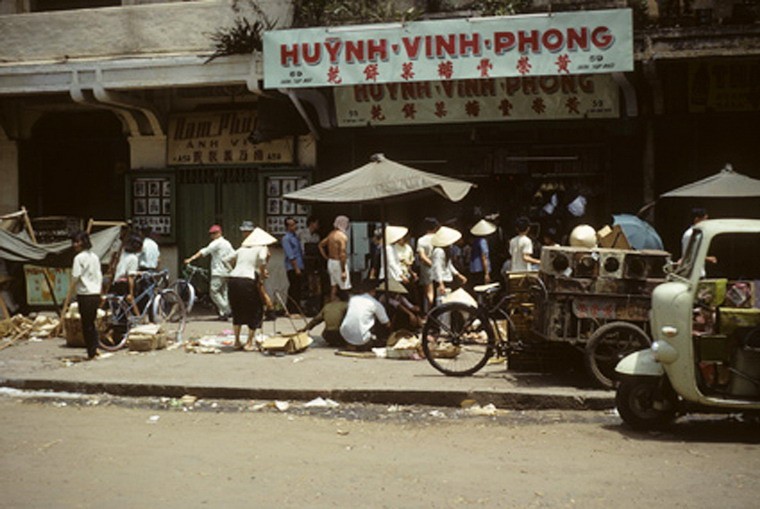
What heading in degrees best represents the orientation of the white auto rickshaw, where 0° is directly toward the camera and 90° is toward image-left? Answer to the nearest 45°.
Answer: approximately 90°

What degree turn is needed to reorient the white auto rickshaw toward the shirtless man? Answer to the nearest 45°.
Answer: approximately 45° to its right

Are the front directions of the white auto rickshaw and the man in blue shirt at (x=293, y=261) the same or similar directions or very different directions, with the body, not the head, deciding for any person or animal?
very different directions

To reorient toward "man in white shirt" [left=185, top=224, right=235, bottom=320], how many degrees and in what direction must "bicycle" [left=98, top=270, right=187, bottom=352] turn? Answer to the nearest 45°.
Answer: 0° — it already faces them

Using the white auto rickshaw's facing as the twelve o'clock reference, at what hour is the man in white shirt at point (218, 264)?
The man in white shirt is roughly at 1 o'clock from the white auto rickshaw.

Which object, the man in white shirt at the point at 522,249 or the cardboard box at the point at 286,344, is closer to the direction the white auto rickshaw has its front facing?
the cardboard box

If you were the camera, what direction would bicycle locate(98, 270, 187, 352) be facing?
facing away from the viewer and to the right of the viewer
